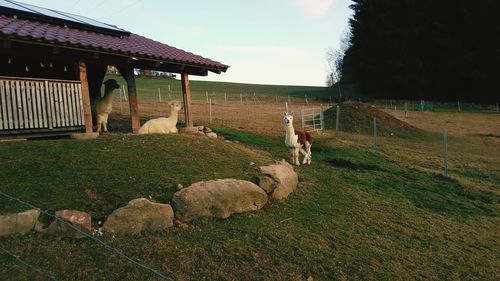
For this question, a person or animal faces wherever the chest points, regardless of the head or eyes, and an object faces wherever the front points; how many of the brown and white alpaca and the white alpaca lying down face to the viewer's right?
1

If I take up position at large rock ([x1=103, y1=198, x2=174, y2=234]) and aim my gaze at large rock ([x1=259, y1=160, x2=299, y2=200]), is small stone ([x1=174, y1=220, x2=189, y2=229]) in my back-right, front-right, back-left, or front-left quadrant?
front-right

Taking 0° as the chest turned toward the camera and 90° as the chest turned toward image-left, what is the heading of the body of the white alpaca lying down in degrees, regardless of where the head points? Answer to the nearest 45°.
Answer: approximately 270°

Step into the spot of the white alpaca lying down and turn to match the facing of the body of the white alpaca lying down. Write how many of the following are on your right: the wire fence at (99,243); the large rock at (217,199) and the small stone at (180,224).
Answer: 3

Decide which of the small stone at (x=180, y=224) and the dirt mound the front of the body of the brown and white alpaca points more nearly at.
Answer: the small stone

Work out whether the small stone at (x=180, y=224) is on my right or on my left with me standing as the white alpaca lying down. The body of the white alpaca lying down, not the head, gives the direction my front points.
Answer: on my right

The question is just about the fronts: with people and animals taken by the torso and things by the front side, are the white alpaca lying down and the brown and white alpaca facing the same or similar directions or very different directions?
very different directions

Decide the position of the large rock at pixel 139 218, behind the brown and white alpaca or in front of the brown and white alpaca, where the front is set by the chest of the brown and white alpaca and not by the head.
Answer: in front

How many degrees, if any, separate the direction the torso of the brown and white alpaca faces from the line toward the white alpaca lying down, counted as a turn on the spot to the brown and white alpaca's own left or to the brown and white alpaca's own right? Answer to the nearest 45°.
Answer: approximately 45° to the brown and white alpaca's own right

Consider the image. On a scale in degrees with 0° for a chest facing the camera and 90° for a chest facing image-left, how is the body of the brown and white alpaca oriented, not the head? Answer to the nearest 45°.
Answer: approximately 45°

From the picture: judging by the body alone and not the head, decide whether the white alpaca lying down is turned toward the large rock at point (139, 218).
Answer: no

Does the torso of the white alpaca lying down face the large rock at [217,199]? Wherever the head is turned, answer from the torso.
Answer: no

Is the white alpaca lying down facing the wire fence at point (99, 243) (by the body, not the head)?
no

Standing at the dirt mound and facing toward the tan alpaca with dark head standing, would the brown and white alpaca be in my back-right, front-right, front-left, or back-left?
front-left

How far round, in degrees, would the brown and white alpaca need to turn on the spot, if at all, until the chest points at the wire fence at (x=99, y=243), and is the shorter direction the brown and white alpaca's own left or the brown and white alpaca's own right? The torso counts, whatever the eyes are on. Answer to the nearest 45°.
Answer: approximately 45° to the brown and white alpaca's own left

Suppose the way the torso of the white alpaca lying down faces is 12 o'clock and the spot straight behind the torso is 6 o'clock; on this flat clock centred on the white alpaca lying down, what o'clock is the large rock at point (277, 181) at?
The large rock is roughly at 2 o'clock from the white alpaca lying down.

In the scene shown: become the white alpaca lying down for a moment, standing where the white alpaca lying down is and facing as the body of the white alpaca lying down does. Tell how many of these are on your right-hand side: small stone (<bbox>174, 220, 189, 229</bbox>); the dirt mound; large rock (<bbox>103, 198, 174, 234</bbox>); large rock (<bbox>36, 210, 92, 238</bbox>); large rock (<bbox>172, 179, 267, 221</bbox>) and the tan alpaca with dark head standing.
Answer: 4

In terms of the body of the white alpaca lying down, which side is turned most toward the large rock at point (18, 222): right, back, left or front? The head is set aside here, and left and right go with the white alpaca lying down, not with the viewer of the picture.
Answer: right
